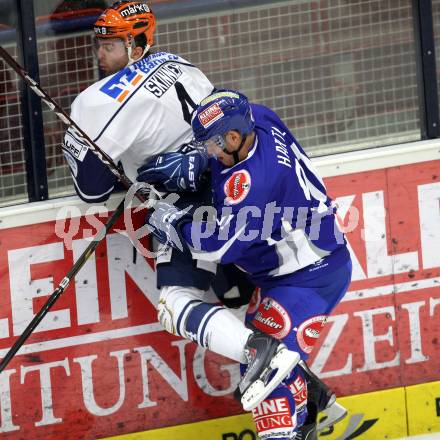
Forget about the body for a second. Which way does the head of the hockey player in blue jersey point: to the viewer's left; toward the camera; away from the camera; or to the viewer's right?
to the viewer's left

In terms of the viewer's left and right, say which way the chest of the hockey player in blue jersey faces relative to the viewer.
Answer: facing to the left of the viewer

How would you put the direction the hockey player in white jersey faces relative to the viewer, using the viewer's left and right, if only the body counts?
facing away from the viewer and to the left of the viewer
